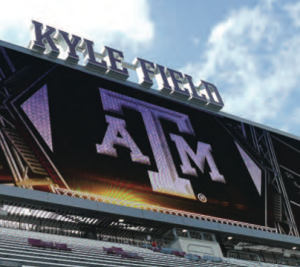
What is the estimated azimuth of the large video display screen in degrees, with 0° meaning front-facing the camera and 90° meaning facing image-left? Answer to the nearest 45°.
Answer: approximately 315°
